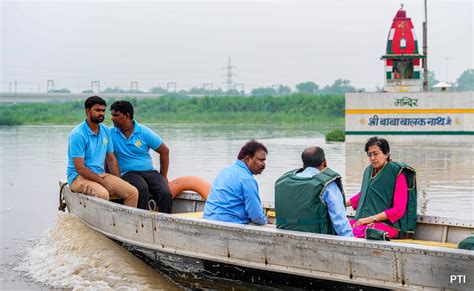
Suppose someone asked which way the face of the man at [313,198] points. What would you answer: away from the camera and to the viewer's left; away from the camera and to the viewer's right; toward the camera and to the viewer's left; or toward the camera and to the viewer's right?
away from the camera and to the viewer's right

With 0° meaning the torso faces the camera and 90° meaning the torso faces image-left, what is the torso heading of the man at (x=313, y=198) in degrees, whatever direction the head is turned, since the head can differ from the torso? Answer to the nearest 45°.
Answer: approximately 225°

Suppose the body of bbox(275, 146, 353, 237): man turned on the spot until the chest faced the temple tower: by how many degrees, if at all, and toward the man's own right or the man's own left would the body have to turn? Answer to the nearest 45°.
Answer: approximately 45° to the man's own left

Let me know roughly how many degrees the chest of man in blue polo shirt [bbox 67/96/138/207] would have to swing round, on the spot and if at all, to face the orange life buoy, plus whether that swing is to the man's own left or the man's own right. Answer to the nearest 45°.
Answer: approximately 90° to the man's own left

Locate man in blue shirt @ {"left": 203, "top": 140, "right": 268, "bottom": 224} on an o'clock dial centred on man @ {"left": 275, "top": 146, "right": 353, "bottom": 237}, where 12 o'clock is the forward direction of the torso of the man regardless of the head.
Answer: The man in blue shirt is roughly at 9 o'clock from the man.

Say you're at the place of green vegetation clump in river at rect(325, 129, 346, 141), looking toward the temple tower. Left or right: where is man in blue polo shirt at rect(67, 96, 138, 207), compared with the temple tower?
right

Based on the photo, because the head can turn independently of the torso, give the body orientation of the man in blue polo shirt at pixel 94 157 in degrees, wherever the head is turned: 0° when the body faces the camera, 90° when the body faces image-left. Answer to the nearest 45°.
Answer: approximately 315°
